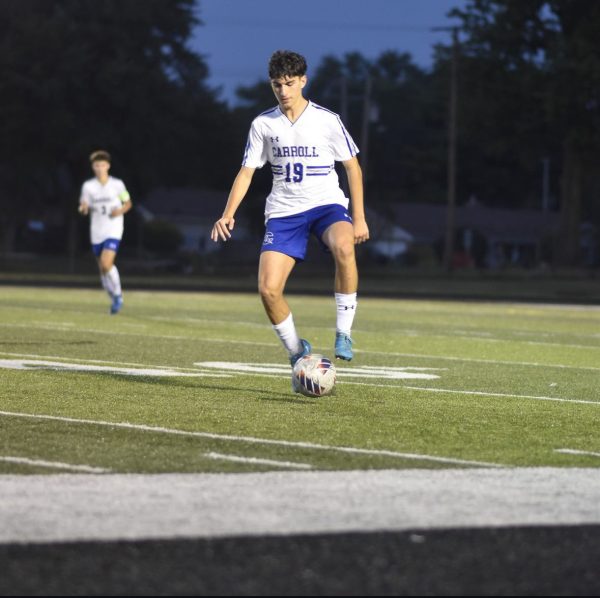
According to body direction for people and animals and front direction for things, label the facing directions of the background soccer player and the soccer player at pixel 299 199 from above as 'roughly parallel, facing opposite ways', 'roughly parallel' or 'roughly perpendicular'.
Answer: roughly parallel

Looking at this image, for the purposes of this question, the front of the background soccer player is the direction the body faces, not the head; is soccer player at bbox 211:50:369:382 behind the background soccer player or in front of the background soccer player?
in front

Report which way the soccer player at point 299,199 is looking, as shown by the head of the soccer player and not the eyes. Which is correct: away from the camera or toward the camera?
toward the camera

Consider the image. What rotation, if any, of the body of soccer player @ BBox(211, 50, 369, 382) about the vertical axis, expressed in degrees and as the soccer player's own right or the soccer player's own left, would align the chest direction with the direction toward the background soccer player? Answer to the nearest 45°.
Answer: approximately 180°

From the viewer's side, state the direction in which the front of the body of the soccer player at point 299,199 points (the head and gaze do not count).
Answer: toward the camera

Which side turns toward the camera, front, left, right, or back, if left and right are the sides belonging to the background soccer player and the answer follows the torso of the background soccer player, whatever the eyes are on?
front

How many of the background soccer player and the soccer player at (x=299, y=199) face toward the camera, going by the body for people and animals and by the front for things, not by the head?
2

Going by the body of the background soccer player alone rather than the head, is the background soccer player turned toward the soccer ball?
yes
